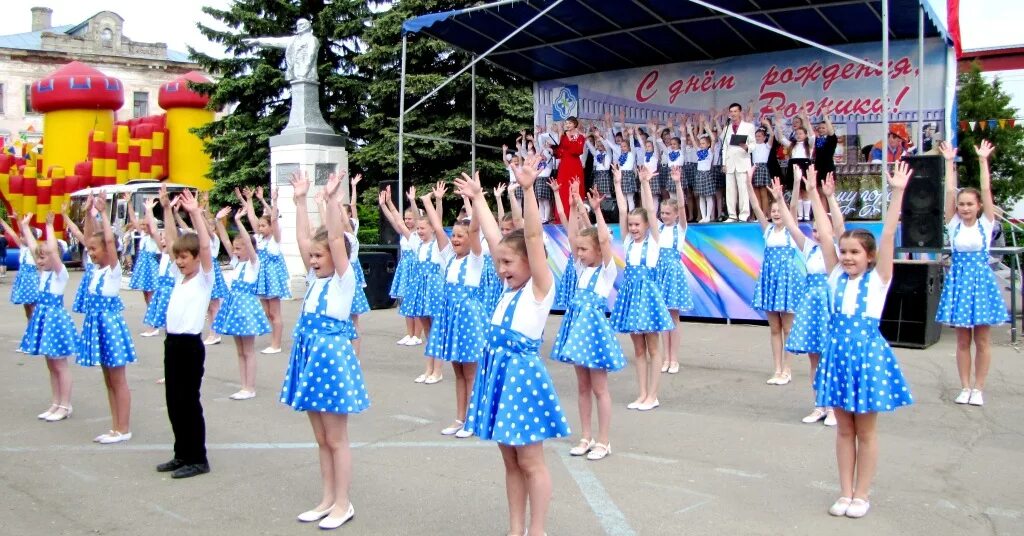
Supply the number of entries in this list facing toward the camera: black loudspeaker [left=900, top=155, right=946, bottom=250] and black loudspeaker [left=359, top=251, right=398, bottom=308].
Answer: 2

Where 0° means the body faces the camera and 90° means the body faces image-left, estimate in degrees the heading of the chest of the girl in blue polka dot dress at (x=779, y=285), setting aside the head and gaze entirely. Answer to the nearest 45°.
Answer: approximately 45°

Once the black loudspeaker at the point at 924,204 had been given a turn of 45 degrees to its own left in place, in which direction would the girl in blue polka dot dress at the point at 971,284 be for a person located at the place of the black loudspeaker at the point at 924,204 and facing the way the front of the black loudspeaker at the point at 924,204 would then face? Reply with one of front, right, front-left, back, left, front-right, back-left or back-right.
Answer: front-right

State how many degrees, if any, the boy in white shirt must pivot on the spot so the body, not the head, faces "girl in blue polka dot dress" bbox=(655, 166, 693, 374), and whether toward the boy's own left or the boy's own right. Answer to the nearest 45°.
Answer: approximately 135° to the boy's own left

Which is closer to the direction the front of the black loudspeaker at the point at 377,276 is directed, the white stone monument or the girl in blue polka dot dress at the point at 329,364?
the girl in blue polka dot dress

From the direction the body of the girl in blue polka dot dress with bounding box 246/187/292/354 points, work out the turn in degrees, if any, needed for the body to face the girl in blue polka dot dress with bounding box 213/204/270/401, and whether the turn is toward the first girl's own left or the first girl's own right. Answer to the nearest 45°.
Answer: approximately 45° to the first girl's own left

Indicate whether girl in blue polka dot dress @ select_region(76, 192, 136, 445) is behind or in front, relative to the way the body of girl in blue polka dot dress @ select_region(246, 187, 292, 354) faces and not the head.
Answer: in front

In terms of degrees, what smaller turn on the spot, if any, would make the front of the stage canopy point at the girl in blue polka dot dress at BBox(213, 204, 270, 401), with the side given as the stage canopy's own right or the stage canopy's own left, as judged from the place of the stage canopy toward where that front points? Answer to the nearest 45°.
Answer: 0° — it already faces them

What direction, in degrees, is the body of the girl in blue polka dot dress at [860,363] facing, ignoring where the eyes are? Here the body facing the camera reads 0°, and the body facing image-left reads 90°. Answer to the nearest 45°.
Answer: approximately 45°

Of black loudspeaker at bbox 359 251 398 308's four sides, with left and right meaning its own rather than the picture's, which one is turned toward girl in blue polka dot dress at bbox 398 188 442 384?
front

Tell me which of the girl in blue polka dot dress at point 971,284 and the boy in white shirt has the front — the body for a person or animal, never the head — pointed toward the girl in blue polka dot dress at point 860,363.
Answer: the girl in blue polka dot dress at point 971,284

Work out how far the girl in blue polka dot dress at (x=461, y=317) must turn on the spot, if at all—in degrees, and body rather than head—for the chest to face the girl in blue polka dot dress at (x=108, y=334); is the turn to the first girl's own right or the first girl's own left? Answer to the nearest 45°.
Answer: approximately 45° to the first girl's own right
